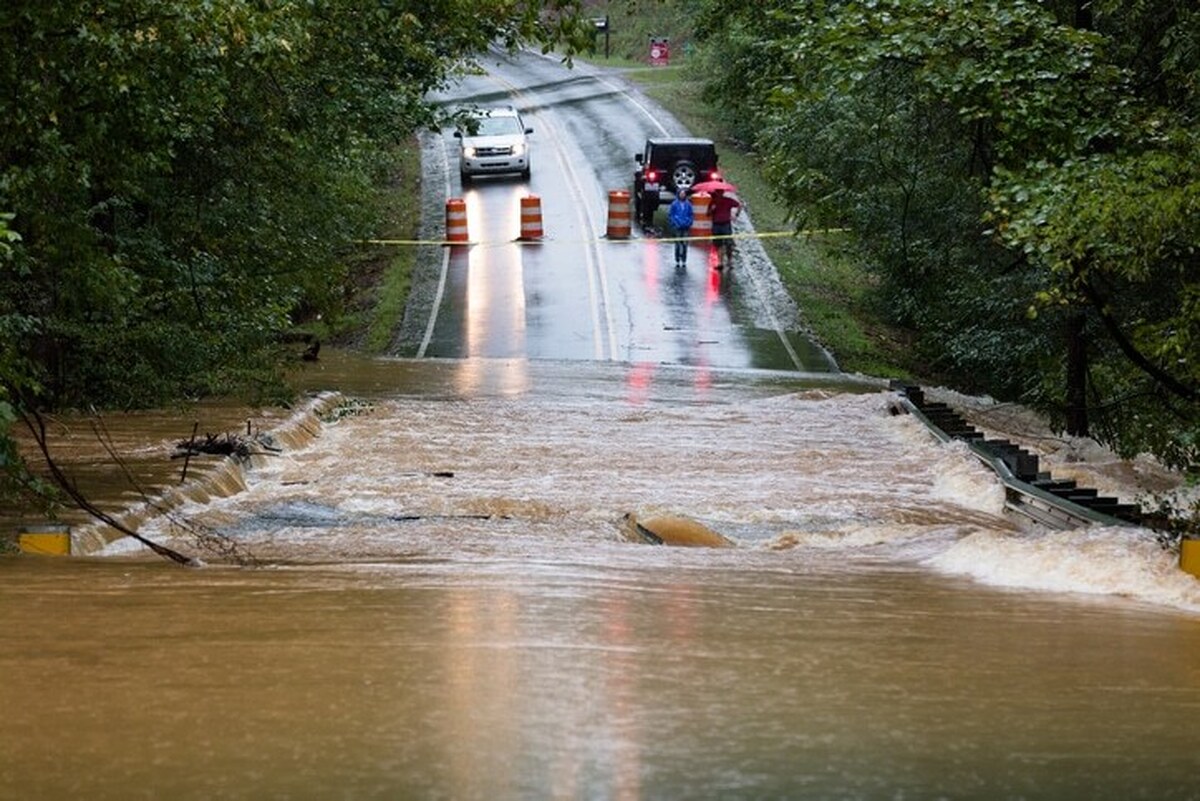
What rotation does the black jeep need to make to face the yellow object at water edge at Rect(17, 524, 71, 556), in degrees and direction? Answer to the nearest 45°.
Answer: approximately 180°

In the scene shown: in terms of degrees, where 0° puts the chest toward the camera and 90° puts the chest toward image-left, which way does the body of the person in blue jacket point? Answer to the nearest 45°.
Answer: approximately 0°

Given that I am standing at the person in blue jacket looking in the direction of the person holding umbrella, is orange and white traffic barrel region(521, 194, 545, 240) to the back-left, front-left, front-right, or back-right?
back-left

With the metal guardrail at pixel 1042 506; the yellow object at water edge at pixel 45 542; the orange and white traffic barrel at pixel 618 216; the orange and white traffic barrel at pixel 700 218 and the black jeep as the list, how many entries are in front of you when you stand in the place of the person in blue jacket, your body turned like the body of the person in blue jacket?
2

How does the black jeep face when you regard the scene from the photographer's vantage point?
facing away from the viewer

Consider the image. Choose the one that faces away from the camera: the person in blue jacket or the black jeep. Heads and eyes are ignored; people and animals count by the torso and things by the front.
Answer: the black jeep

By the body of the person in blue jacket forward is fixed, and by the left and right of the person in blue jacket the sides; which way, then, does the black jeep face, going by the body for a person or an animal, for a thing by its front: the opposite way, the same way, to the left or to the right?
the opposite way

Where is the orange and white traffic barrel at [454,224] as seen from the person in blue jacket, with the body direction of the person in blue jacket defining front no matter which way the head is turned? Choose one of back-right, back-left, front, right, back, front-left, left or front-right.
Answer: right

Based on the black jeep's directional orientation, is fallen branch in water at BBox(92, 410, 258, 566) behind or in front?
behind

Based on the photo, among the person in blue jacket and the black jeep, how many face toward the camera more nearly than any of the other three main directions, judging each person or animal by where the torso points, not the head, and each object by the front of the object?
1

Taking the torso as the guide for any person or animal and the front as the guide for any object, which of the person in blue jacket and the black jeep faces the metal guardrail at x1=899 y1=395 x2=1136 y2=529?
the person in blue jacket

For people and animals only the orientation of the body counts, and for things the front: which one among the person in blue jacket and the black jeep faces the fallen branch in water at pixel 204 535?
the person in blue jacket

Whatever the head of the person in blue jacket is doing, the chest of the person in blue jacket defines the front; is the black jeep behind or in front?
behind
